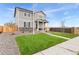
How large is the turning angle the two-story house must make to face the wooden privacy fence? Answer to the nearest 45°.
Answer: approximately 135° to its right

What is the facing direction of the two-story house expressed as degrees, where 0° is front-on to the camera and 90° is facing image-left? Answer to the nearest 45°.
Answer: approximately 315°
